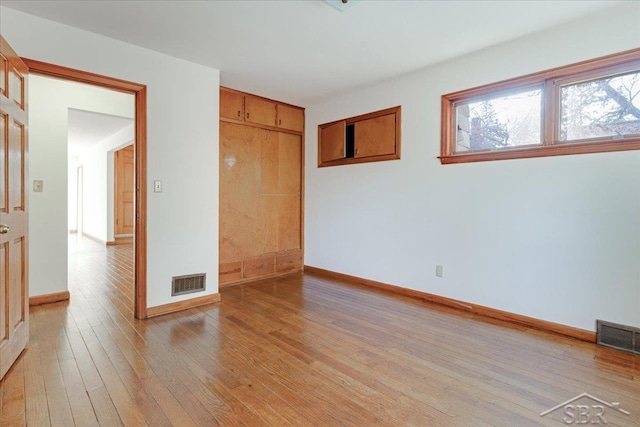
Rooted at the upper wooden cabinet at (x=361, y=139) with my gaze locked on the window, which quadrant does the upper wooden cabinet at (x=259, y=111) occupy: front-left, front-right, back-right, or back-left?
back-right

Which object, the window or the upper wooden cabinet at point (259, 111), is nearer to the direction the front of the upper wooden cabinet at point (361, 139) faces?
the upper wooden cabinet

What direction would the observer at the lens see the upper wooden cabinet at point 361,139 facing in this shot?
facing the viewer and to the left of the viewer

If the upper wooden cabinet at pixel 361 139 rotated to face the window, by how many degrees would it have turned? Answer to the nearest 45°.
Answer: approximately 90° to its left

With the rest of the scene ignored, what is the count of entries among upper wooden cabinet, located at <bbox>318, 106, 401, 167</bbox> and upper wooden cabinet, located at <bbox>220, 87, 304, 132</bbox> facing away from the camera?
0

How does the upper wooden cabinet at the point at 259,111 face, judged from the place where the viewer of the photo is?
facing the viewer and to the right of the viewer

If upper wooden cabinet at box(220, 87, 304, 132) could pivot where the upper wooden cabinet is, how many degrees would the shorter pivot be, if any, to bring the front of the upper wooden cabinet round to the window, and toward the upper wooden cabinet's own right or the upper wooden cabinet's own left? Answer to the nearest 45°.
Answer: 0° — it already faces it

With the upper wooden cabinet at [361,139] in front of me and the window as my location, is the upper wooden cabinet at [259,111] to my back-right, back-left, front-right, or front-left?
front-left

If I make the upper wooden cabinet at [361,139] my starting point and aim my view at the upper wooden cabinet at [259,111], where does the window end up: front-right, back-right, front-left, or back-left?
back-left

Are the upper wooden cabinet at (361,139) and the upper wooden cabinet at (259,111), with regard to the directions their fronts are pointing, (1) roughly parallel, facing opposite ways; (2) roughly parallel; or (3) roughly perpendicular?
roughly perpendicular

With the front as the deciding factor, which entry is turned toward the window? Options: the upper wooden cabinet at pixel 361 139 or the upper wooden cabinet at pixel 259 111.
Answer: the upper wooden cabinet at pixel 259 111
